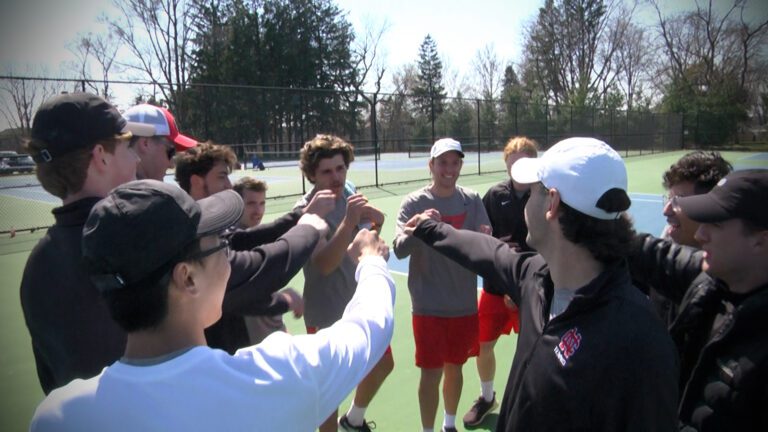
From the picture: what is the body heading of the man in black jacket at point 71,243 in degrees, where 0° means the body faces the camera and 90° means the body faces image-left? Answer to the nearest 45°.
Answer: approximately 225°

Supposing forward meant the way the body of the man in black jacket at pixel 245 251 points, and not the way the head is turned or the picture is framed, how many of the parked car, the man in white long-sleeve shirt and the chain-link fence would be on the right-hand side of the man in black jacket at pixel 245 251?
1

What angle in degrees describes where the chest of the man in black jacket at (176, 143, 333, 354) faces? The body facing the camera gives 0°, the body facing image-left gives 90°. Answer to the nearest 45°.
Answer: approximately 270°

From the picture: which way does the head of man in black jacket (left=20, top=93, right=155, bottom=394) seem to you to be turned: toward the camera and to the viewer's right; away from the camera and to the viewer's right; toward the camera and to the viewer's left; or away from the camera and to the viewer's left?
away from the camera and to the viewer's right

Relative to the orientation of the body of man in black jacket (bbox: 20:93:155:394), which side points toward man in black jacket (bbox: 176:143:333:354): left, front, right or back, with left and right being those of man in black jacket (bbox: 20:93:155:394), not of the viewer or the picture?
front

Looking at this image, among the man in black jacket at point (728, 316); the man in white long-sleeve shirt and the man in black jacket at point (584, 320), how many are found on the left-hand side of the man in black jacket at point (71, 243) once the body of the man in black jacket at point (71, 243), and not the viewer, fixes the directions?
0

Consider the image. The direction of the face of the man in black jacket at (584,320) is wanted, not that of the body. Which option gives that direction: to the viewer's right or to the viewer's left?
to the viewer's left

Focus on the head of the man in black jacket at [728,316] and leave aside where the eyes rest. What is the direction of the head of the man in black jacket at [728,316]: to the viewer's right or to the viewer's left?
to the viewer's left

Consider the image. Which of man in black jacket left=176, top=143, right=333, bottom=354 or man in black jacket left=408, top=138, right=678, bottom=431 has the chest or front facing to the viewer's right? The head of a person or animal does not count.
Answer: man in black jacket left=176, top=143, right=333, bottom=354
